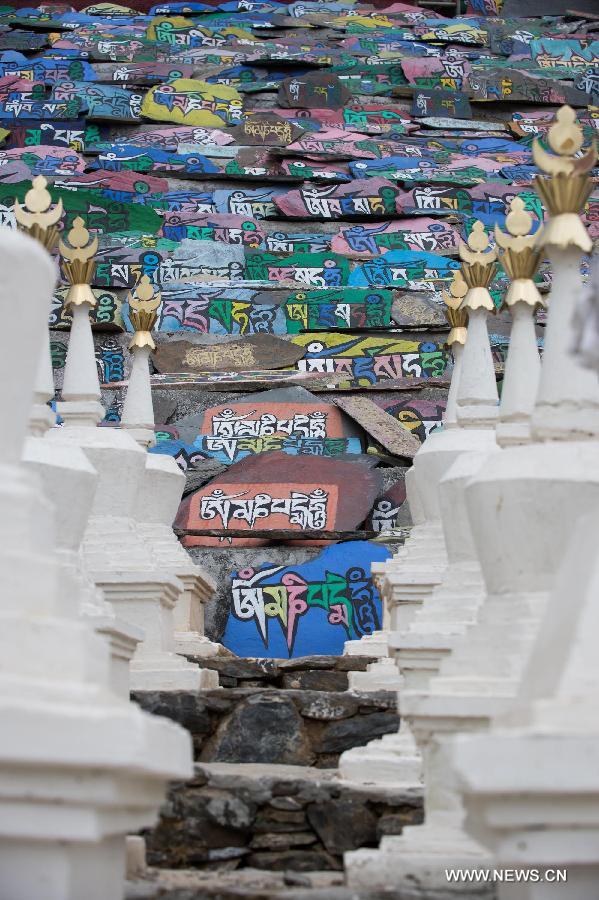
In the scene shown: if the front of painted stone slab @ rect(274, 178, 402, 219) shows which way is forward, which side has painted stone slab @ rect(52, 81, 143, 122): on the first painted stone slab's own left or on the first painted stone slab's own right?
on the first painted stone slab's own right

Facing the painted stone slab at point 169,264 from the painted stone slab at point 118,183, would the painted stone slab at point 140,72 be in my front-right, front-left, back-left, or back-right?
back-left

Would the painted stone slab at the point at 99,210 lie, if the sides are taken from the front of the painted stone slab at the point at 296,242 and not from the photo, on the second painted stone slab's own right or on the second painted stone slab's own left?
on the second painted stone slab's own right

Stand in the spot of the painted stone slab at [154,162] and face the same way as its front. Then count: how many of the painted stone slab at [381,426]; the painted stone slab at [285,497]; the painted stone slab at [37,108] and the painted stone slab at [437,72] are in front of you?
2

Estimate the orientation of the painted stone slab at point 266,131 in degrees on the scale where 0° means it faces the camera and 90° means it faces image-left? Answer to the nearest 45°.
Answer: approximately 0°

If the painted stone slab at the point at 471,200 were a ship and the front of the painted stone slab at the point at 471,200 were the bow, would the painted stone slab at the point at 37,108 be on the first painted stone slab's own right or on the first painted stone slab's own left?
on the first painted stone slab's own right
